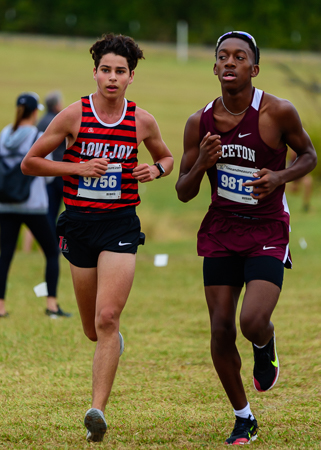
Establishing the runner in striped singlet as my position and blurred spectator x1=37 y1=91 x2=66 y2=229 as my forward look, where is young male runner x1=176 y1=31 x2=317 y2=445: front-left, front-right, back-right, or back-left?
back-right

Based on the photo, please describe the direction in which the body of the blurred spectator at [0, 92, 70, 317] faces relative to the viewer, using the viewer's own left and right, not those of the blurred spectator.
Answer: facing away from the viewer and to the right of the viewer

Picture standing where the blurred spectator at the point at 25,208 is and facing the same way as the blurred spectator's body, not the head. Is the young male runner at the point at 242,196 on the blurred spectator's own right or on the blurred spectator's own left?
on the blurred spectator's own right

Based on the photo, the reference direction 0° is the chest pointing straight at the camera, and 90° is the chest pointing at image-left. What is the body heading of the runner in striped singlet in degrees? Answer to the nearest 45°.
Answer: approximately 0°

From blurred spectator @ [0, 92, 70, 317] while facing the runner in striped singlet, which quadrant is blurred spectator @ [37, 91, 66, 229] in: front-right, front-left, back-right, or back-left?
back-left

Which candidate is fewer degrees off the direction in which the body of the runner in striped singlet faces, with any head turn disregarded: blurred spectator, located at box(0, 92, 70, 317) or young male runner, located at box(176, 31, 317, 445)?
the young male runner

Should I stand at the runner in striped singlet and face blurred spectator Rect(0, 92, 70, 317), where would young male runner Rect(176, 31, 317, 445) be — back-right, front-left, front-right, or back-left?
back-right

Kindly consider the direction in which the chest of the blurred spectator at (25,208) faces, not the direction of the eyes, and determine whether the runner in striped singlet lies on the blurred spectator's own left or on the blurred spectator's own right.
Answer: on the blurred spectator's own right

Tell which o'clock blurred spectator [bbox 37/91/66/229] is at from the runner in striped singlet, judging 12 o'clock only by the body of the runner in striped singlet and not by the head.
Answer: The blurred spectator is roughly at 6 o'clock from the runner in striped singlet.
